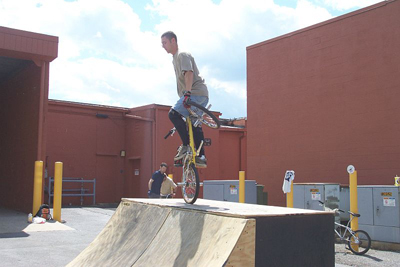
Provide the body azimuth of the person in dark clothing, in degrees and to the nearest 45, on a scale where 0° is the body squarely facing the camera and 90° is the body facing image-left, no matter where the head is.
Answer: approximately 315°

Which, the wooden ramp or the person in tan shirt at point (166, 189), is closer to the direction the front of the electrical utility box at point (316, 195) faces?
the wooden ramp

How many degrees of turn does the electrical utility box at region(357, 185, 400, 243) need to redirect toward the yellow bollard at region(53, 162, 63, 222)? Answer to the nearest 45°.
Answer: approximately 90° to its right

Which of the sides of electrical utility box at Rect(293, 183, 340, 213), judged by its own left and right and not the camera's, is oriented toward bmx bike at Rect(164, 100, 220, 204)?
front

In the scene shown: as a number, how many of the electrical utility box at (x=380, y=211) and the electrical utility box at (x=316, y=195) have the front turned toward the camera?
2

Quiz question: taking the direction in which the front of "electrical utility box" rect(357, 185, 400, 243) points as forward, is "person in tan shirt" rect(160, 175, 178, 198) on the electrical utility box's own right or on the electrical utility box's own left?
on the electrical utility box's own right

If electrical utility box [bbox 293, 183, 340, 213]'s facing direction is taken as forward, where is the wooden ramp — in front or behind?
in front

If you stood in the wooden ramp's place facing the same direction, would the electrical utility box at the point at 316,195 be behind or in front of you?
behind

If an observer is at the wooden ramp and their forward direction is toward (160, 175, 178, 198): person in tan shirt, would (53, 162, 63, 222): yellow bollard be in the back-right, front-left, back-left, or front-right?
front-left

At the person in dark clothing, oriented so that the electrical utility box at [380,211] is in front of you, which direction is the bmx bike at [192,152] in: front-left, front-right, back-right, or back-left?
front-right

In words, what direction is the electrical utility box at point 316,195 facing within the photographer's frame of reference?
facing the viewer

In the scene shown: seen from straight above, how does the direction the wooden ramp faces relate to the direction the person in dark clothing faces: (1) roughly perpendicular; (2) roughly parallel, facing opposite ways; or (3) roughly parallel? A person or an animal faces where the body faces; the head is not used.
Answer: roughly perpendicular
